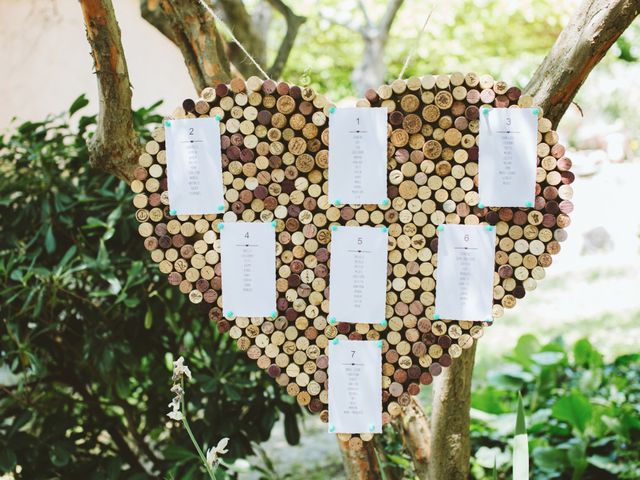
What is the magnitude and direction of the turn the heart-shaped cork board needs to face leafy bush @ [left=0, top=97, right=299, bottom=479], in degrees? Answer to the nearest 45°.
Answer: approximately 135° to its right

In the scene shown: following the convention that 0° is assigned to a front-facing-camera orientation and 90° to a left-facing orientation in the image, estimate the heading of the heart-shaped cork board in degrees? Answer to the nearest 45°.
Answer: approximately 0°
